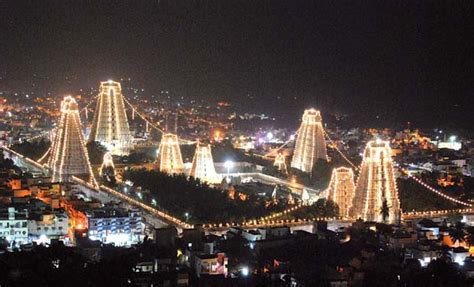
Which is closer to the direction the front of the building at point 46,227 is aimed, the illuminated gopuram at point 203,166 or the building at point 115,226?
the building

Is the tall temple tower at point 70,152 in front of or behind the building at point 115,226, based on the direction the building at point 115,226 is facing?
behind

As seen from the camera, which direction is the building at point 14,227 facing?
toward the camera

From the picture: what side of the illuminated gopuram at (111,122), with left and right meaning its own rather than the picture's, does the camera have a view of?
front

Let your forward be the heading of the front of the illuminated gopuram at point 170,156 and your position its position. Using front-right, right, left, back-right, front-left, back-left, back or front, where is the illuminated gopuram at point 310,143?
left

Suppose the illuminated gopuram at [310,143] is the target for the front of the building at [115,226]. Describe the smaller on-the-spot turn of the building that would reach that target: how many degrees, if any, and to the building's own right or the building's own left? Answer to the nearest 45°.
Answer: approximately 135° to the building's own left

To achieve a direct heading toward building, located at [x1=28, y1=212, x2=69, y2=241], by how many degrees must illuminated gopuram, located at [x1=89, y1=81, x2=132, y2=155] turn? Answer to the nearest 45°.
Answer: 0° — it already faces it

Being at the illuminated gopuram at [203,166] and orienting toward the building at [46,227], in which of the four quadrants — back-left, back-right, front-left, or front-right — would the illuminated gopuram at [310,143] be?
back-left

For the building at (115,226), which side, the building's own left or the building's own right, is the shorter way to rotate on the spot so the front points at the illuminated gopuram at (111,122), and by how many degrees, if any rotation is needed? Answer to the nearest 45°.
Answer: approximately 180°

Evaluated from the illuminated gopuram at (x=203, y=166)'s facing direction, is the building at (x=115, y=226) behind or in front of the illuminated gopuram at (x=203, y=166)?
in front

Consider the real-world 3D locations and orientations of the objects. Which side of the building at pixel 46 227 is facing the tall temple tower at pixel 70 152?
back

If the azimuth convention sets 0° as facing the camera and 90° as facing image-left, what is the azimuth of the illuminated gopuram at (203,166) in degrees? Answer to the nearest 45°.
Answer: approximately 0°

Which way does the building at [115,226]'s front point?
toward the camera

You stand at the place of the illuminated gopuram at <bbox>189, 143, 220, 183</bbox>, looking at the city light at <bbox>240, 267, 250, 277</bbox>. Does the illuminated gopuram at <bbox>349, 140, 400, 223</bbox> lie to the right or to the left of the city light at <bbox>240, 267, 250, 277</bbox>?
left
